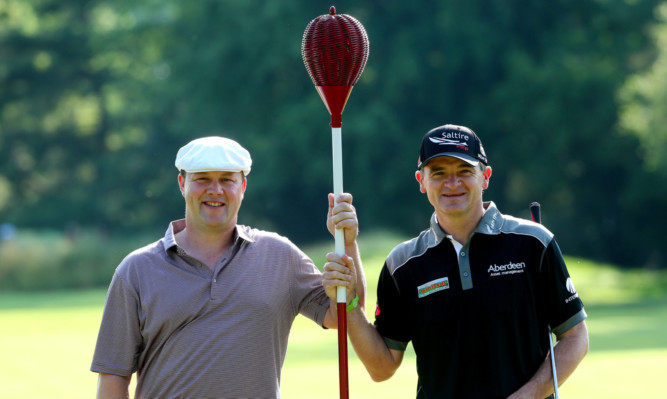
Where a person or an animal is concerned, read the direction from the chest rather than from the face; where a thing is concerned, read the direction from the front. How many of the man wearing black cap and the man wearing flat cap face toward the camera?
2

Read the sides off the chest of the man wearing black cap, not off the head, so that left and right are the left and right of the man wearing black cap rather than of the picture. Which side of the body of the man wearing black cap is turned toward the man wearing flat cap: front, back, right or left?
right

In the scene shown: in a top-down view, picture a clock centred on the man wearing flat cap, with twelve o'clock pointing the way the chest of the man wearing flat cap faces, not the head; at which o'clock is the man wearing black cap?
The man wearing black cap is roughly at 9 o'clock from the man wearing flat cap.

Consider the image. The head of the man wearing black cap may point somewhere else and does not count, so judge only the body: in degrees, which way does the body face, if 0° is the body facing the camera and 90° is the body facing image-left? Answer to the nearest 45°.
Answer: approximately 0°
